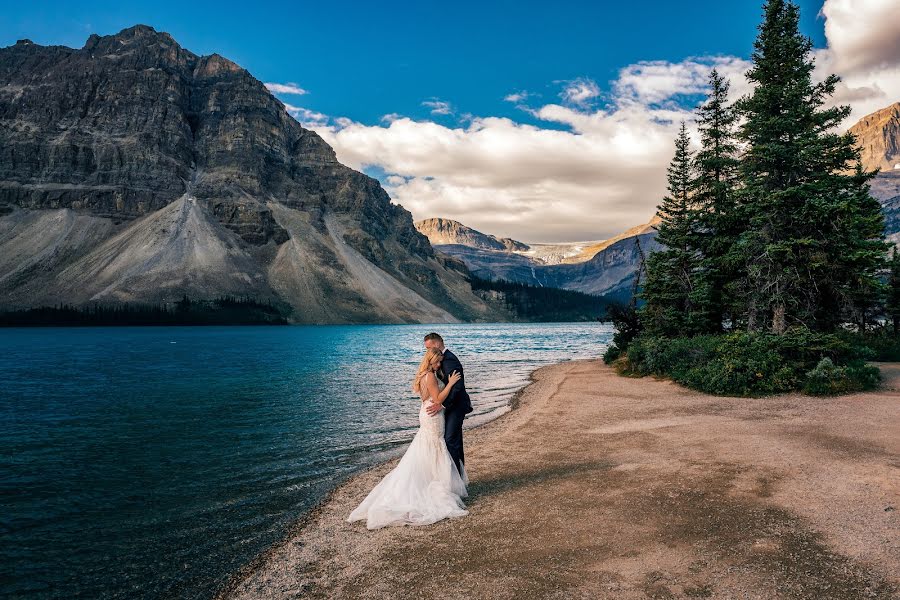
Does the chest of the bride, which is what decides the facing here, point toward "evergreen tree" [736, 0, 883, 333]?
yes

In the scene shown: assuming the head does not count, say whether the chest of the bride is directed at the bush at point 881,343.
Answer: yes

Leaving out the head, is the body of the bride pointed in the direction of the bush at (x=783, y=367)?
yes

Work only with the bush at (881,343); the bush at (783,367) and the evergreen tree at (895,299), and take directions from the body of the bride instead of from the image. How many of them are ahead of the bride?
3

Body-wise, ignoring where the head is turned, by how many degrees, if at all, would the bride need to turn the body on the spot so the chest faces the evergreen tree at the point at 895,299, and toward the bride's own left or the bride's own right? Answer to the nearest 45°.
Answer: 0° — they already face it

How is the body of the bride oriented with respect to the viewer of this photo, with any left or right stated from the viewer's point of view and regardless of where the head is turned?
facing away from the viewer and to the right of the viewer
